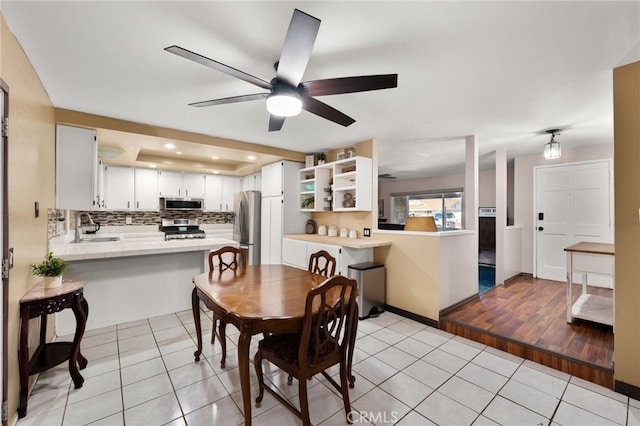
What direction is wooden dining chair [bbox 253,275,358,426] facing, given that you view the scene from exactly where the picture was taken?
facing away from the viewer and to the left of the viewer

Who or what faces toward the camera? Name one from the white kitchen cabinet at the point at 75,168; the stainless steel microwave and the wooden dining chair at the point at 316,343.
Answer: the stainless steel microwave

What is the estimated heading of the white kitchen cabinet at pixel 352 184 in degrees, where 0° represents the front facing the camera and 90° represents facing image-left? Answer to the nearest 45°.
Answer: approximately 45°

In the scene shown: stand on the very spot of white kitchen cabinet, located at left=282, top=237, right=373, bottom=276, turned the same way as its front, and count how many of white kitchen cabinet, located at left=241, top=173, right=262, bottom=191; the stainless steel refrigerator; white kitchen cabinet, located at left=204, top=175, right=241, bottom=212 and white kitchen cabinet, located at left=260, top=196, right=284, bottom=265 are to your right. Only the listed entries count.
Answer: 4

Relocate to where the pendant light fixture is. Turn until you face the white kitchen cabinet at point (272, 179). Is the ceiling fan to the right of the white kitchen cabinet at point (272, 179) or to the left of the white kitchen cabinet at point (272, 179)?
left

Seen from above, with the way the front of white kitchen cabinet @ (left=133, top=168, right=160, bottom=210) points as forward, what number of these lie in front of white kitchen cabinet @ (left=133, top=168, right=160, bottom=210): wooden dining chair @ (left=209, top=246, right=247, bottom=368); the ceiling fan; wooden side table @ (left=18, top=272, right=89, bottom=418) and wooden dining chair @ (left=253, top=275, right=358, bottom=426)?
4

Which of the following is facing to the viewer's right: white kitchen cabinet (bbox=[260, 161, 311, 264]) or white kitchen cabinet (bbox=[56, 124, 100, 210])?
white kitchen cabinet (bbox=[56, 124, 100, 210])

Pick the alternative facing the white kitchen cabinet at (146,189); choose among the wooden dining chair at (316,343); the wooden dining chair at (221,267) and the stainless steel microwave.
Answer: the wooden dining chair at (316,343)

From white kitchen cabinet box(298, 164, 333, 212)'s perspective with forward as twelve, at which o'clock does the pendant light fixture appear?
The pendant light fixture is roughly at 8 o'clock from the white kitchen cabinet.

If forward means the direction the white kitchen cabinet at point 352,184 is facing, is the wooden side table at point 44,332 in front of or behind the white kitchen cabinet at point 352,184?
in front

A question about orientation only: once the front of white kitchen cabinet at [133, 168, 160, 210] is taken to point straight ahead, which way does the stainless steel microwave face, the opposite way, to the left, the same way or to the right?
the same way

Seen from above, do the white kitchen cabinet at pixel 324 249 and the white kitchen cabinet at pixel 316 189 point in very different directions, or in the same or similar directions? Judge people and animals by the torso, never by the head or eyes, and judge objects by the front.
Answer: same or similar directions

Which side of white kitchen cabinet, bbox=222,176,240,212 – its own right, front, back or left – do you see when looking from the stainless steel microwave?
right

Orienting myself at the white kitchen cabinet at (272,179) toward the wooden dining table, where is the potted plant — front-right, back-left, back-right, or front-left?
front-right

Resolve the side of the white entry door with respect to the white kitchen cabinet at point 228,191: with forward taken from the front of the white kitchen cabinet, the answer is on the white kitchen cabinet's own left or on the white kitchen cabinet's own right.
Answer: on the white kitchen cabinet's own left

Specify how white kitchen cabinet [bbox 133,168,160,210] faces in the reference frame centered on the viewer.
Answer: facing the viewer

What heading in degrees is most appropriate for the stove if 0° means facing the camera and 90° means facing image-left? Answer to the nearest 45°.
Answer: approximately 0°

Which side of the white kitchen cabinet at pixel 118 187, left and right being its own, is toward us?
front
